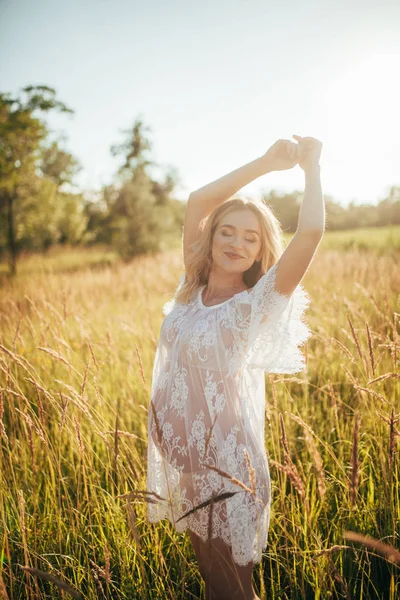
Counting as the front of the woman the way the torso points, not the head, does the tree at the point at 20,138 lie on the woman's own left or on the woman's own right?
on the woman's own right

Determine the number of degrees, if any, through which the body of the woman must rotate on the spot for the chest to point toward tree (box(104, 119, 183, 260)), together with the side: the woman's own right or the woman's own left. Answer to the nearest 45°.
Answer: approximately 135° to the woman's own right

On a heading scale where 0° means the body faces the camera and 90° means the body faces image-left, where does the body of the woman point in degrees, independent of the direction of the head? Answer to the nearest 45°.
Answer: approximately 45°
